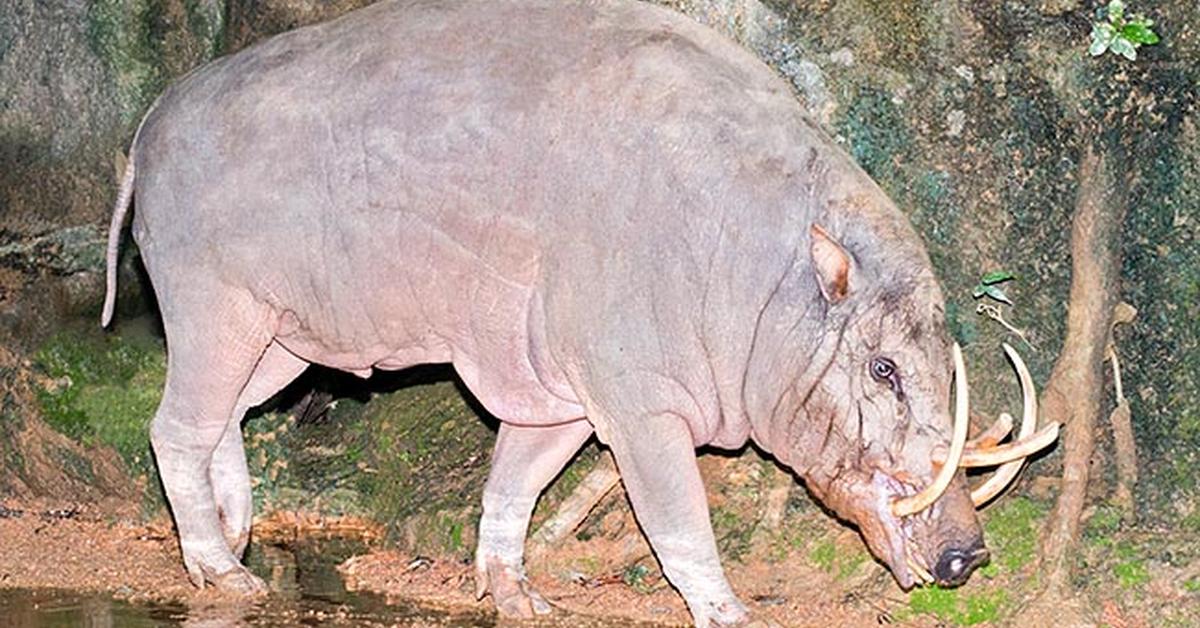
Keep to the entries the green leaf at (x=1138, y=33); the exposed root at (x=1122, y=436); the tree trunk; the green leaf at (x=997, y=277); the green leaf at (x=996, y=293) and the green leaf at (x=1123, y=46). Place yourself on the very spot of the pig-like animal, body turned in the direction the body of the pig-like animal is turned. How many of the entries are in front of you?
6

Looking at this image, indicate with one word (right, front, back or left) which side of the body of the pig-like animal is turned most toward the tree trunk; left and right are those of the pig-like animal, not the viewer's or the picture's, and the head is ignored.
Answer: front

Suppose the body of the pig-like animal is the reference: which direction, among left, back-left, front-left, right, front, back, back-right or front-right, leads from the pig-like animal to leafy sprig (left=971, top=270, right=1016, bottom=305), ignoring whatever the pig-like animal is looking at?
front

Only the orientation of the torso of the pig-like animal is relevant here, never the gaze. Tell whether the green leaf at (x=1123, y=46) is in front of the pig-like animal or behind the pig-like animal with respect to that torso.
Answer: in front

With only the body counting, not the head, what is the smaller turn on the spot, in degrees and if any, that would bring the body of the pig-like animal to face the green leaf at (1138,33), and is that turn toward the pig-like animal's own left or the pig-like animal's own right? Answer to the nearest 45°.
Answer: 0° — it already faces it

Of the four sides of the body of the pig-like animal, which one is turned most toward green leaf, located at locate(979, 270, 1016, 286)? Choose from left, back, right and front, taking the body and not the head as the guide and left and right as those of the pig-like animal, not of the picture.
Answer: front

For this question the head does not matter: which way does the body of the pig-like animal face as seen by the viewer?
to the viewer's right
